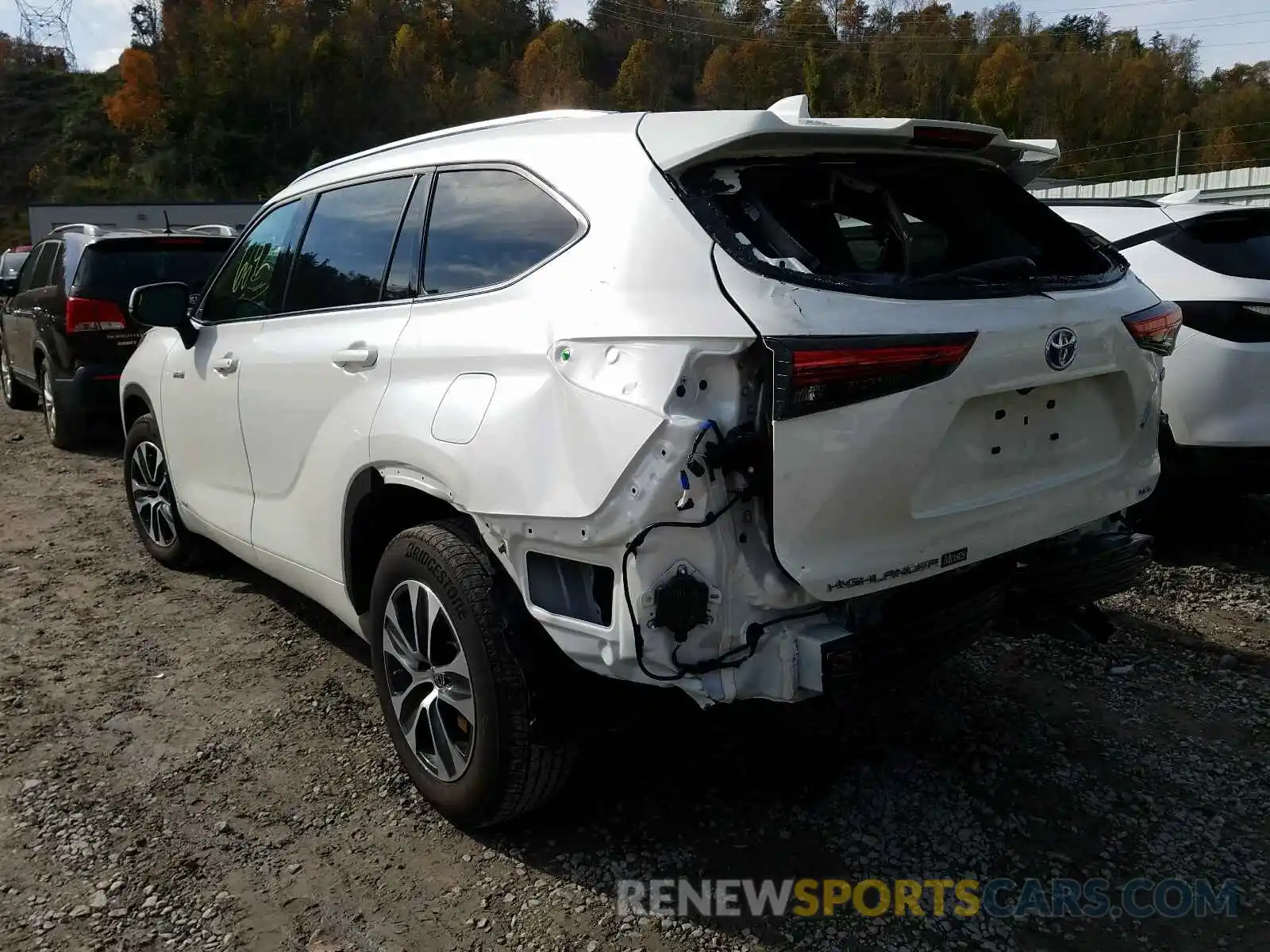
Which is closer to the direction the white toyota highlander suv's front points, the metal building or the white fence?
the metal building

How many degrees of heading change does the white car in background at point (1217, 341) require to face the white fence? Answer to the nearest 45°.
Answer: approximately 45° to its right

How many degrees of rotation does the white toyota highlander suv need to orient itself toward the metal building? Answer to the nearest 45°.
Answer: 0° — it already faces it

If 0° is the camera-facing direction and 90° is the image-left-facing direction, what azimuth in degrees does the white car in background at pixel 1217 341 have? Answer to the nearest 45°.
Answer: approximately 135°

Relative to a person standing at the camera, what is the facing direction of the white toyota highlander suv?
facing away from the viewer and to the left of the viewer

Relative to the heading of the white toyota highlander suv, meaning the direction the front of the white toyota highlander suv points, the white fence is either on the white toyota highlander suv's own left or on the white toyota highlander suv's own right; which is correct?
on the white toyota highlander suv's own right

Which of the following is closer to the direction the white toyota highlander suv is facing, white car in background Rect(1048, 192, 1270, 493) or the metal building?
the metal building

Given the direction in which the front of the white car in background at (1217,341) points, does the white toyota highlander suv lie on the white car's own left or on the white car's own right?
on the white car's own left

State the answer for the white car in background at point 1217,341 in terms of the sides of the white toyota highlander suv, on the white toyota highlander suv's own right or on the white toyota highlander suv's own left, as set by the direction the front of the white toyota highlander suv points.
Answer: on the white toyota highlander suv's own right
